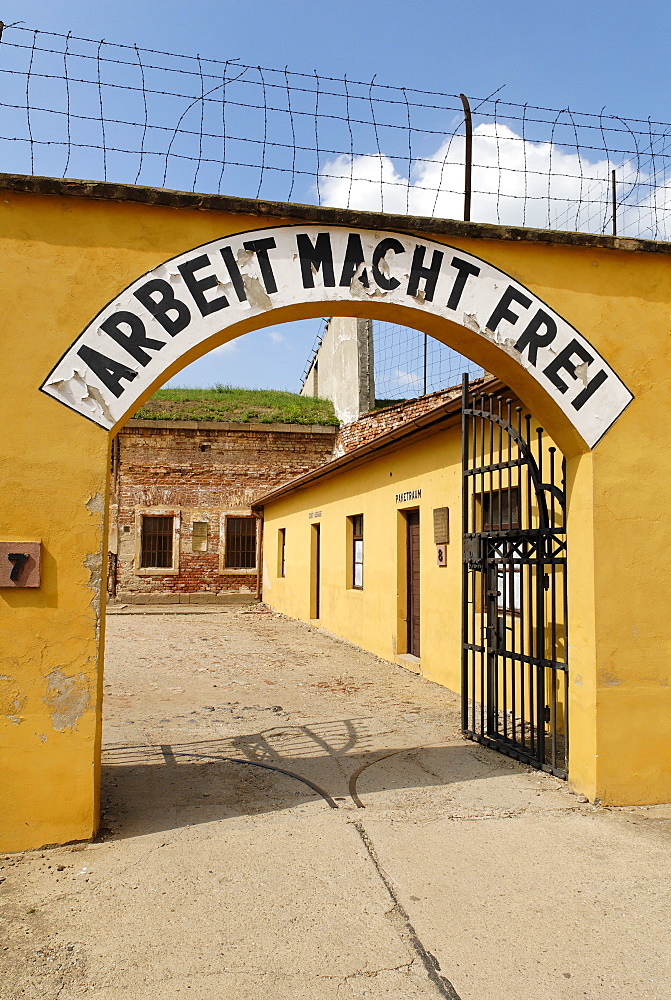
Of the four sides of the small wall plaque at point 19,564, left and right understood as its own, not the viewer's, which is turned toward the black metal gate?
left

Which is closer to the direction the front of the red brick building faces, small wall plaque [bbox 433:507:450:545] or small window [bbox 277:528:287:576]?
the small wall plaque

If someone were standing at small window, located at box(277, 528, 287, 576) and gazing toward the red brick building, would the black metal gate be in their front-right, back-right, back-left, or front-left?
back-left

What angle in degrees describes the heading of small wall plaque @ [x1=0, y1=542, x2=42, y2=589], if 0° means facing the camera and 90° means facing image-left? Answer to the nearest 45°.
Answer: approximately 0°

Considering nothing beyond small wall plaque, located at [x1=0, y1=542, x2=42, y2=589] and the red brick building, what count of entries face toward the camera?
2

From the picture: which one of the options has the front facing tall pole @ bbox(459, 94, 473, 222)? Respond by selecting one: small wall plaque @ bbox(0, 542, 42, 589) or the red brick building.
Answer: the red brick building

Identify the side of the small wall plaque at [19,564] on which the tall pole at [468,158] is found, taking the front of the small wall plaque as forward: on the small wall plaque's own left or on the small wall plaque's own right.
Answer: on the small wall plaque's own left

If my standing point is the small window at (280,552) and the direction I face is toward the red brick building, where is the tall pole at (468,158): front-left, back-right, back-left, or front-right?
back-left

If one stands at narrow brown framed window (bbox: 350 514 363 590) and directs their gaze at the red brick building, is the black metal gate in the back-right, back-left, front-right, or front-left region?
back-left
